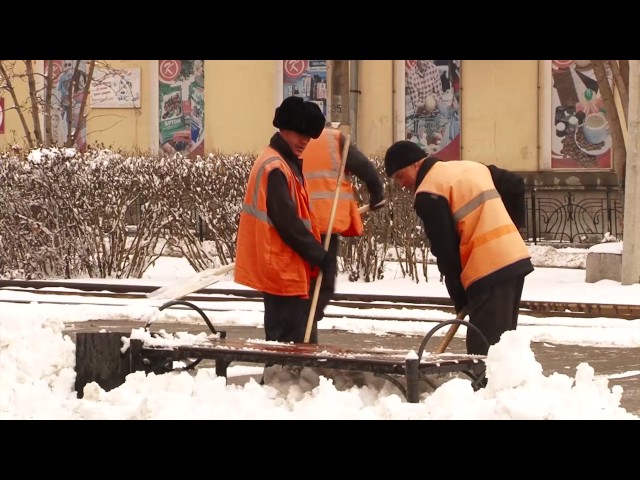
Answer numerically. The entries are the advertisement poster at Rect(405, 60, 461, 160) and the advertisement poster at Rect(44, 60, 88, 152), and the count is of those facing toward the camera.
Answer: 2

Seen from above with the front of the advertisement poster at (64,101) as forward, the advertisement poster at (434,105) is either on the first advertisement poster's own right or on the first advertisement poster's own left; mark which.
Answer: on the first advertisement poster's own left

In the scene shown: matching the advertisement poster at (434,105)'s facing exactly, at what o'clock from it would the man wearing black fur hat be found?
The man wearing black fur hat is roughly at 12 o'clock from the advertisement poster.

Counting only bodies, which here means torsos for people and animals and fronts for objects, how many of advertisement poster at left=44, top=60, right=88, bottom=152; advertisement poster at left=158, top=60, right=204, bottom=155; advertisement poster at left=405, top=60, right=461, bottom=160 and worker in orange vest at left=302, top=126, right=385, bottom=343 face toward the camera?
3

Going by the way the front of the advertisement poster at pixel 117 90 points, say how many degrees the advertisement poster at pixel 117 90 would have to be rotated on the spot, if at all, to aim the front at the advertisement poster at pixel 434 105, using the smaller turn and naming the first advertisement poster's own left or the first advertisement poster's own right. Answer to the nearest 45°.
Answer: approximately 45° to the first advertisement poster's own left

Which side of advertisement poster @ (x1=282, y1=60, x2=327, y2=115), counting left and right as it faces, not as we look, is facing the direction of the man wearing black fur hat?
front

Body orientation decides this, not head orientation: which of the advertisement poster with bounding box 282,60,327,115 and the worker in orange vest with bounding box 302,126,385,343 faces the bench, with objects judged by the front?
the advertisement poster

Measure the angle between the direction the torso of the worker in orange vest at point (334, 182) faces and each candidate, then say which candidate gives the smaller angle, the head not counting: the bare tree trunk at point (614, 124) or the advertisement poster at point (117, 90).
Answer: the bare tree trunk

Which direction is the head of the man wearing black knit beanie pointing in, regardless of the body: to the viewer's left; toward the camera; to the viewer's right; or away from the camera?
to the viewer's left

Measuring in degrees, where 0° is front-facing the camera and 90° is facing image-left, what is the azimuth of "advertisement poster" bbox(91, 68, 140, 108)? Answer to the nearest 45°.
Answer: approximately 0°

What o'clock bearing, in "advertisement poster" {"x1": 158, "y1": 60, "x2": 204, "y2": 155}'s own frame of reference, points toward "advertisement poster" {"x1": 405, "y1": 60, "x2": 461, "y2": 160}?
"advertisement poster" {"x1": 405, "y1": 60, "x2": 461, "y2": 160} is roughly at 10 o'clock from "advertisement poster" {"x1": 158, "y1": 60, "x2": 204, "y2": 155}.

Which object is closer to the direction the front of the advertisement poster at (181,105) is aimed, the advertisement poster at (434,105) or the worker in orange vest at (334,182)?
the worker in orange vest
